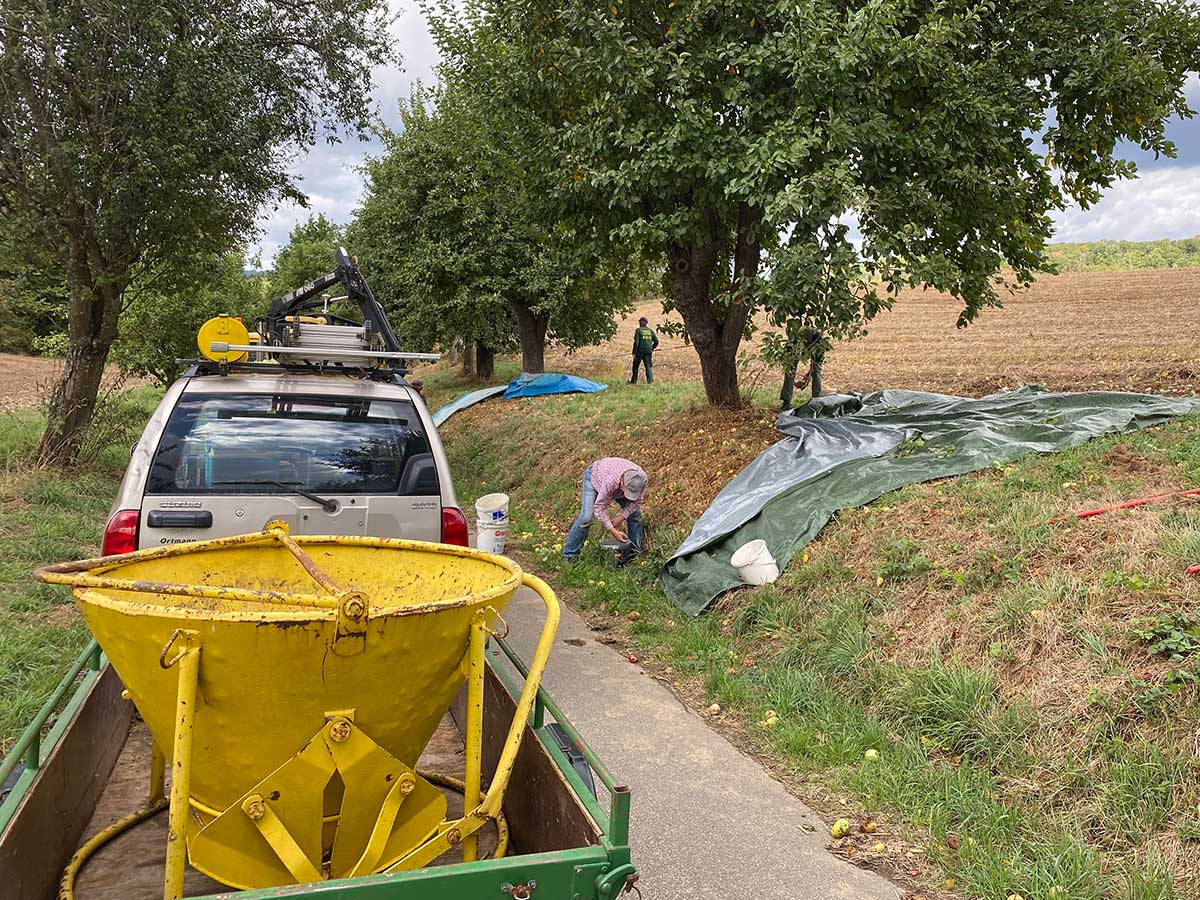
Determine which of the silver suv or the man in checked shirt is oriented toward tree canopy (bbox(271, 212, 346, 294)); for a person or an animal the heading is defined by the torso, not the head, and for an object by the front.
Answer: the silver suv

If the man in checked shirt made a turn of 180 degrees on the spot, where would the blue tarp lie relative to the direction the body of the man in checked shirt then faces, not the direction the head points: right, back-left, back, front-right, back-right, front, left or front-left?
front-right

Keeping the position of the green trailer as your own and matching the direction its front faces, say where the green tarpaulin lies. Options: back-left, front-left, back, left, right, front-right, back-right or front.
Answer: front-right

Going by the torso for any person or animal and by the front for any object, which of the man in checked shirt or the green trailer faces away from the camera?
the green trailer

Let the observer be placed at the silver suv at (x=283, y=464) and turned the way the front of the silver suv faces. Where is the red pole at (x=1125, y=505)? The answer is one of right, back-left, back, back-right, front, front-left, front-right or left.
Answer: right

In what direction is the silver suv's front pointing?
away from the camera

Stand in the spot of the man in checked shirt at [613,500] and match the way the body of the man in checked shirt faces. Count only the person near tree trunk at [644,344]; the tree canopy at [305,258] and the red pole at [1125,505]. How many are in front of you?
1

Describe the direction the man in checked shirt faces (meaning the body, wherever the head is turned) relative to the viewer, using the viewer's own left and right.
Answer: facing the viewer and to the right of the viewer

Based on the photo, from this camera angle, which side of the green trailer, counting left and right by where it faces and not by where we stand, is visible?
back

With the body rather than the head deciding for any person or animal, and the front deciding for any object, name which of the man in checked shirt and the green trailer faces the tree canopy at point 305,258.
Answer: the green trailer

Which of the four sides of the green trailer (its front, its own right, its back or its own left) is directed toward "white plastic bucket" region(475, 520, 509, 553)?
front

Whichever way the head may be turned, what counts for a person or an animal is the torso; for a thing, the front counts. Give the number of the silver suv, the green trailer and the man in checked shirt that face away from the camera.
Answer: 2

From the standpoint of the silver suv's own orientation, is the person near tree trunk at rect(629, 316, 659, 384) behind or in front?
in front
